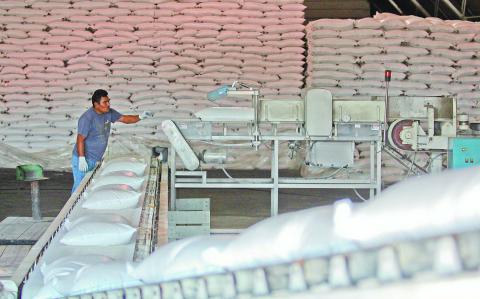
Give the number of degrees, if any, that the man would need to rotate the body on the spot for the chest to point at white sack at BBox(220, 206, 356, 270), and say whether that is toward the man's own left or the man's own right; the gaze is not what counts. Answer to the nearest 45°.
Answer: approximately 45° to the man's own right

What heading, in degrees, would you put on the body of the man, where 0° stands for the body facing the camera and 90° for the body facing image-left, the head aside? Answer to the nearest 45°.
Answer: approximately 315°

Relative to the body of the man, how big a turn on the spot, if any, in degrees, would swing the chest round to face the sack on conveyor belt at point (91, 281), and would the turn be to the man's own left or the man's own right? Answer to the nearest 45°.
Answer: approximately 45° to the man's own right
